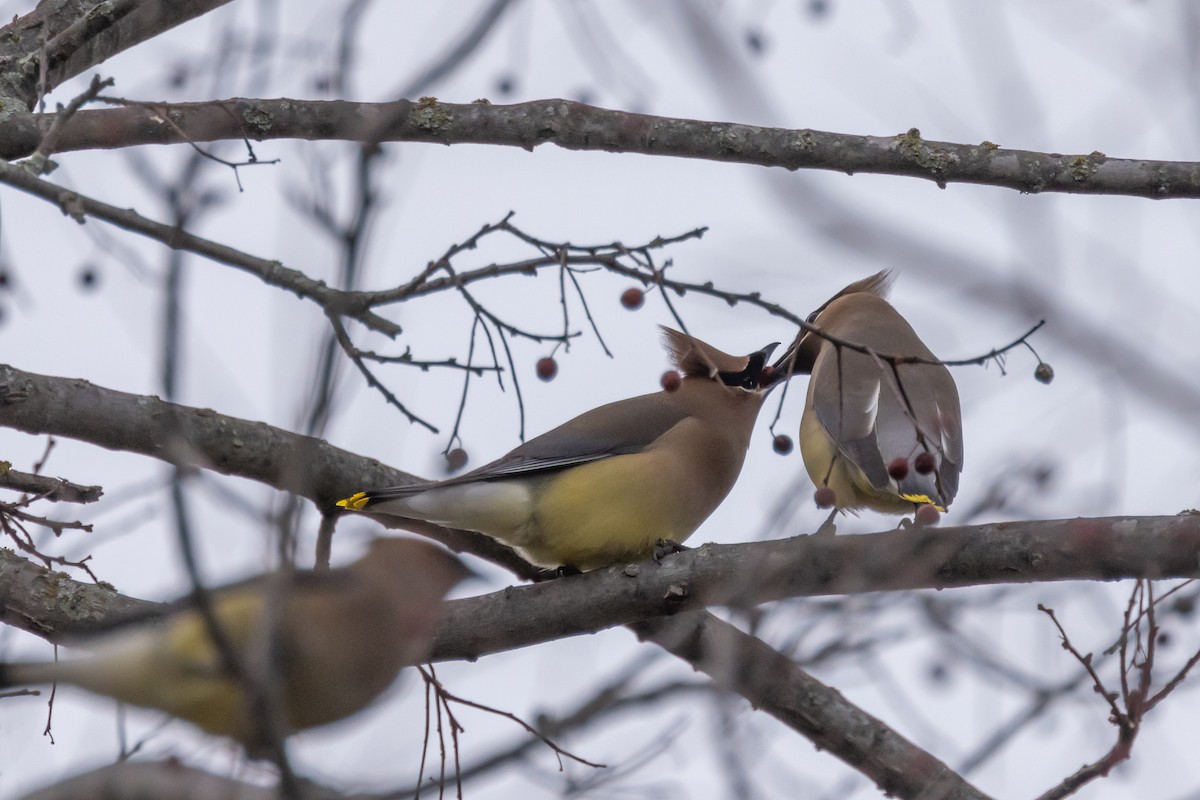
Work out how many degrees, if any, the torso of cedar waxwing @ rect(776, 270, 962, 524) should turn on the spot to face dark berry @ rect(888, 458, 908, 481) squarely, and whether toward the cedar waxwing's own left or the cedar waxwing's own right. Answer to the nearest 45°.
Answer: approximately 135° to the cedar waxwing's own left

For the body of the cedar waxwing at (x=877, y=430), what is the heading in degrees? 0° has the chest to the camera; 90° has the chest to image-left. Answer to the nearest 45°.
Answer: approximately 135°

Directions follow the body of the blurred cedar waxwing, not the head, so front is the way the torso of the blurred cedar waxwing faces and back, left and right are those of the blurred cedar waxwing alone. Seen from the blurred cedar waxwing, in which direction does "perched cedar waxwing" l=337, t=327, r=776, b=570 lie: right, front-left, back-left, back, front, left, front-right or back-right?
front-left

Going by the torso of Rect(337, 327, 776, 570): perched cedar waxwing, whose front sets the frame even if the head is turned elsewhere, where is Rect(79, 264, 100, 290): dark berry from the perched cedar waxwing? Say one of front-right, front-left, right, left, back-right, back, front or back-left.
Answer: back

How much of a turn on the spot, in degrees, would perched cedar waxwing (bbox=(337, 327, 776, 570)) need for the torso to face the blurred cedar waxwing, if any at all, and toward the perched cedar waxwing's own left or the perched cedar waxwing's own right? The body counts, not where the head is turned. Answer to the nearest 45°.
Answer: approximately 135° to the perched cedar waxwing's own right

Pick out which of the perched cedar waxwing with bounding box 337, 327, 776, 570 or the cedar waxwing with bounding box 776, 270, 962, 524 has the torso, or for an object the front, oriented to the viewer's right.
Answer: the perched cedar waxwing

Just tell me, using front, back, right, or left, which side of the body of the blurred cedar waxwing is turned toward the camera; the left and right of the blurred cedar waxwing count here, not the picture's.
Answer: right

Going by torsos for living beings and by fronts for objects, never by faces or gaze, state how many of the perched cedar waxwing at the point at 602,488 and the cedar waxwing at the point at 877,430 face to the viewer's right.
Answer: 1

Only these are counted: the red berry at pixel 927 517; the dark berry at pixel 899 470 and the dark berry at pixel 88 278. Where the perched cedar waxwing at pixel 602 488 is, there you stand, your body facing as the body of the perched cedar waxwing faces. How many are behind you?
1

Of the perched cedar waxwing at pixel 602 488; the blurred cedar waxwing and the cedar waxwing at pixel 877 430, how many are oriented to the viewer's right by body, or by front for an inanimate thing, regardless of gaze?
2

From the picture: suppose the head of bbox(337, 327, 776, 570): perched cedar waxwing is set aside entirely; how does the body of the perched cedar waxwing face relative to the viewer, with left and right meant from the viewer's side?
facing to the right of the viewer

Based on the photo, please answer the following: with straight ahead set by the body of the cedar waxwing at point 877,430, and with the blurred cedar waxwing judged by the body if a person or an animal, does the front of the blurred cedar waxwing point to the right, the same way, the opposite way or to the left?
to the right
